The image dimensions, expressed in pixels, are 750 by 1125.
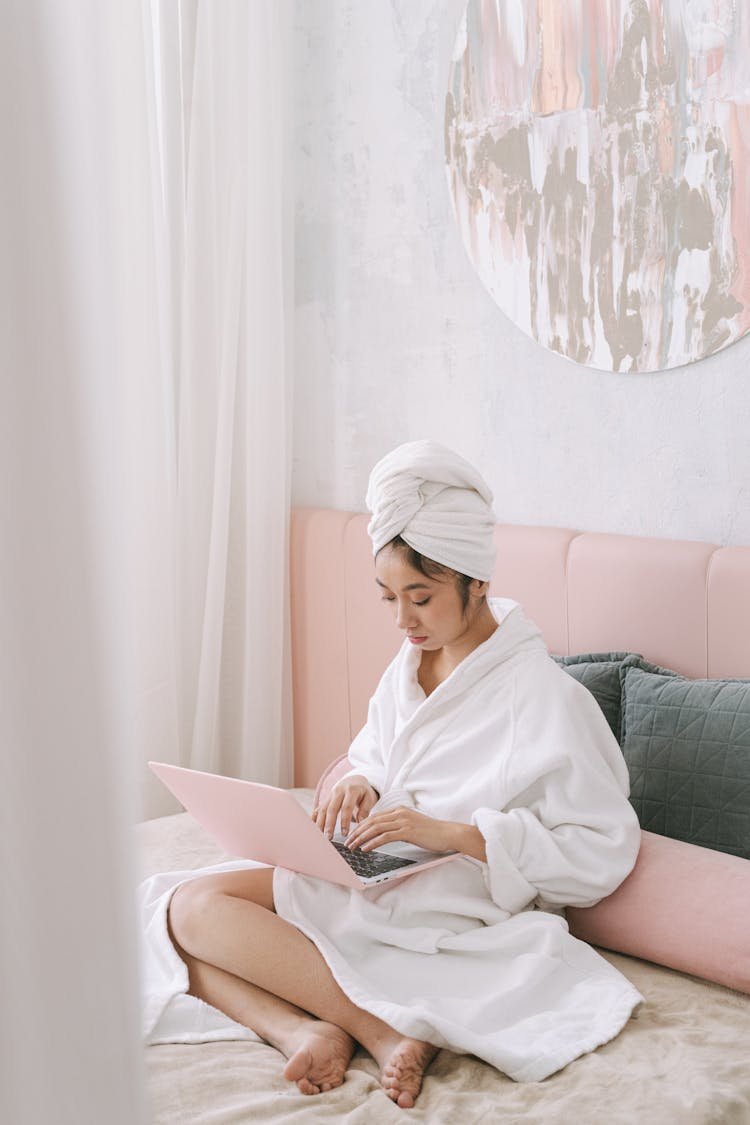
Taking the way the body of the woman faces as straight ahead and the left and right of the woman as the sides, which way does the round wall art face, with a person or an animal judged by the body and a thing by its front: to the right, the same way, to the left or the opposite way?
the same way

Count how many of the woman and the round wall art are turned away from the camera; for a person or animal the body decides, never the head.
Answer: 0

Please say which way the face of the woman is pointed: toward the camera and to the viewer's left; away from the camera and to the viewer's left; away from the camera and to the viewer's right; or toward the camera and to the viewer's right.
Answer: toward the camera and to the viewer's left

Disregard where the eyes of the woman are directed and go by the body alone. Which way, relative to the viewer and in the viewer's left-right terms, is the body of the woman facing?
facing the viewer and to the left of the viewer
